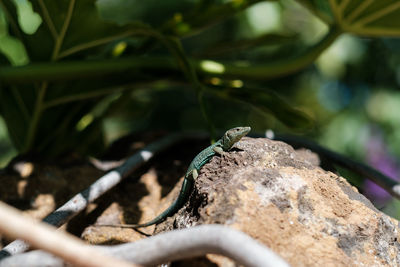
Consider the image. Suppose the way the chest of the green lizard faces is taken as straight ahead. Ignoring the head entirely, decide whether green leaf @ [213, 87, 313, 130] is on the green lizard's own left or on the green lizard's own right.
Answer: on the green lizard's own left

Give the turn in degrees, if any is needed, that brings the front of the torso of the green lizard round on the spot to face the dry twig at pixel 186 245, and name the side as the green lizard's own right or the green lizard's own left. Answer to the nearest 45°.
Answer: approximately 90° to the green lizard's own right

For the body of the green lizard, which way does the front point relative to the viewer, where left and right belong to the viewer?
facing to the right of the viewer

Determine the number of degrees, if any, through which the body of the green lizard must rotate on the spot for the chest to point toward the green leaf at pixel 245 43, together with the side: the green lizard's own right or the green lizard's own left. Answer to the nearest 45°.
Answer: approximately 90° to the green lizard's own left
